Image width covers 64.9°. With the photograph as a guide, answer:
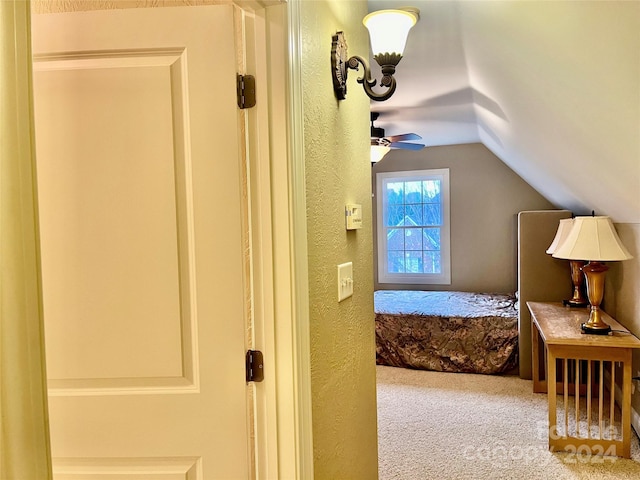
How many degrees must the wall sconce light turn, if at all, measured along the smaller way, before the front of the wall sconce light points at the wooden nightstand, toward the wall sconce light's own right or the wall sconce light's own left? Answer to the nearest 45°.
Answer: approximately 45° to the wall sconce light's own left

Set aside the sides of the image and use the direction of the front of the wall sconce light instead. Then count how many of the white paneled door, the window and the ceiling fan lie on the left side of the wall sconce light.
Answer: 2

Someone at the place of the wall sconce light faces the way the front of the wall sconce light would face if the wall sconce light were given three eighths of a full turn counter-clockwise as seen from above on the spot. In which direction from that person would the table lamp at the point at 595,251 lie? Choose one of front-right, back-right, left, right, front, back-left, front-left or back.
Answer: right

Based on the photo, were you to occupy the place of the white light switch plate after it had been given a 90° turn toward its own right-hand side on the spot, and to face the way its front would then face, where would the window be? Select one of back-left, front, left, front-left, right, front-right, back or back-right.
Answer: back-right

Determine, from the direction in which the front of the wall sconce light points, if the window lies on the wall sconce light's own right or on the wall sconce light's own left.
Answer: on the wall sconce light's own left

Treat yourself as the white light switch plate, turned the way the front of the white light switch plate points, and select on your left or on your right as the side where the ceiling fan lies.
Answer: on your left

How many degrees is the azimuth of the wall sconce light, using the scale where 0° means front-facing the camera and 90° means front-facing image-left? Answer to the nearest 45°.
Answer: approximately 270°

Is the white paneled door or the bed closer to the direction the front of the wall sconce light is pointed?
the bed

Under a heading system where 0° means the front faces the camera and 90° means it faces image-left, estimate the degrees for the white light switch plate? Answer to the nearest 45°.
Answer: approximately 315°

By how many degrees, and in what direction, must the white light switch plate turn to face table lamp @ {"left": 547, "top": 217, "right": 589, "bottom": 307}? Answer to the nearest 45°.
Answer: approximately 90° to its left

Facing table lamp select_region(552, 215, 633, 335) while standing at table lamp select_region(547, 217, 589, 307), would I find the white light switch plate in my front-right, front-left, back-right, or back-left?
front-right

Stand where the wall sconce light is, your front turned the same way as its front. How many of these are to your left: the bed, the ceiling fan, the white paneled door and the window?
3

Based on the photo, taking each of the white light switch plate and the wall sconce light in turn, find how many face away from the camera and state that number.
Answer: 0

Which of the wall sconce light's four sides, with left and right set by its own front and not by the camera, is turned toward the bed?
left

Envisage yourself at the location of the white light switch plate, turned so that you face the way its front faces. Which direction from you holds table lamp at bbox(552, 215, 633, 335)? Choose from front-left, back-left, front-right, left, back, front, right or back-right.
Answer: left

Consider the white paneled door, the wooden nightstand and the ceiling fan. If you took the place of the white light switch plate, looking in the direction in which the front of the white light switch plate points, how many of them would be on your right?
1
